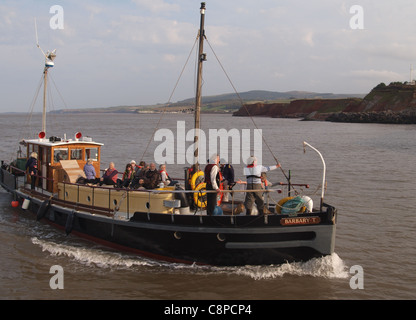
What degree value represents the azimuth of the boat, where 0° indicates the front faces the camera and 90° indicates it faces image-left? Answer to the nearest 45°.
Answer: approximately 315°
